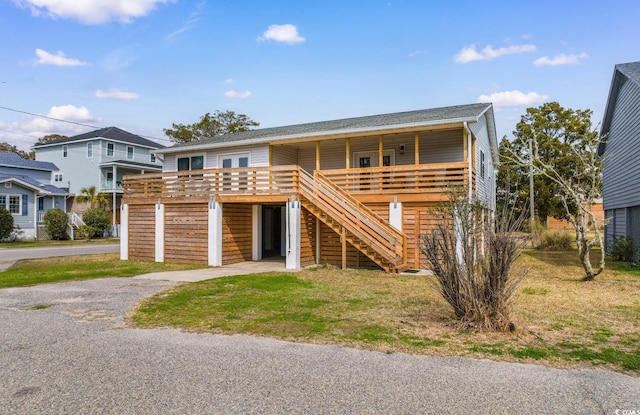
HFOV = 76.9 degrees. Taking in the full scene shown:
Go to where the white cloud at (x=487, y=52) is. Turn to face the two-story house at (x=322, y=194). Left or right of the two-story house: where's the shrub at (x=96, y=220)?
right

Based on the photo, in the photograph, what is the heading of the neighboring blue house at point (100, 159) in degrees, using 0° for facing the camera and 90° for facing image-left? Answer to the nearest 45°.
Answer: approximately 315°
